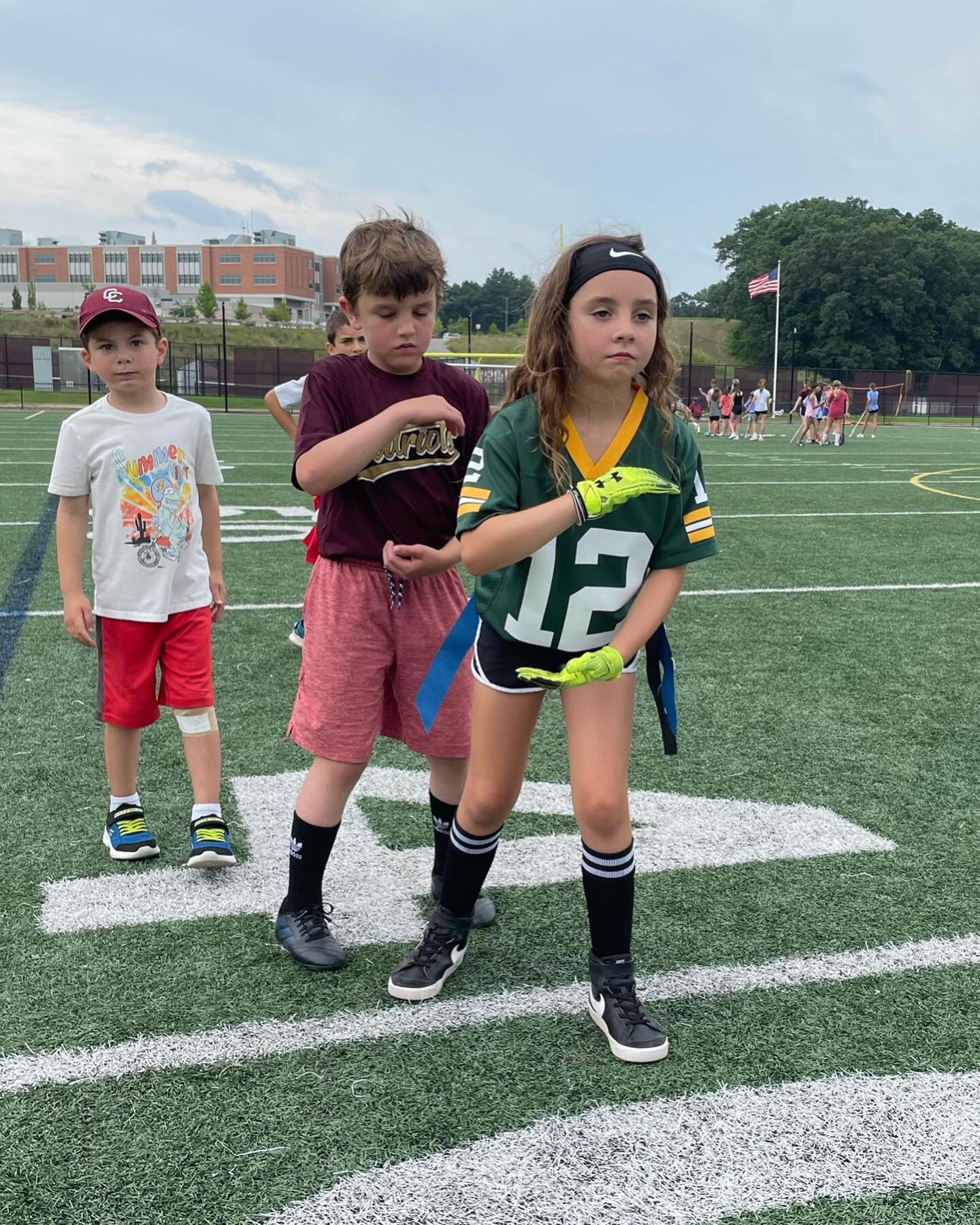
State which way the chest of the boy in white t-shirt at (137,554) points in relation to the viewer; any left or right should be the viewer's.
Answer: facing the viewer

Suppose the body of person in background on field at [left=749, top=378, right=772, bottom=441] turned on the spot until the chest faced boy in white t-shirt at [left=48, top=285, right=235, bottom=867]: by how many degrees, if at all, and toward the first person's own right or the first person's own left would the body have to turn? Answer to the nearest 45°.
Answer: approximately 180°

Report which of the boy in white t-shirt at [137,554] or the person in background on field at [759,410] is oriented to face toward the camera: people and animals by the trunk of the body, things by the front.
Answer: the boy in white t-shirt

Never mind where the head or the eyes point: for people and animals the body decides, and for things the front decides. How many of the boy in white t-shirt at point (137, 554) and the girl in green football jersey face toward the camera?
2

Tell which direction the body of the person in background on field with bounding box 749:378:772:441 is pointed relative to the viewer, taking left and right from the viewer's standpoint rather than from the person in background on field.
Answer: facing away from the viewer

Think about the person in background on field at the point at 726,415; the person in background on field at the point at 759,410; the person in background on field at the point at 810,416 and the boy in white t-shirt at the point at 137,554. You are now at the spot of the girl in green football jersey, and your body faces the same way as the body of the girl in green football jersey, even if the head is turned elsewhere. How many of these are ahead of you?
0

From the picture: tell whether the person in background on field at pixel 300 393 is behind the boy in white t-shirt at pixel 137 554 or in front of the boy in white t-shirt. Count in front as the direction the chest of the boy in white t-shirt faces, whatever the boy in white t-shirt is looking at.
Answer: behind

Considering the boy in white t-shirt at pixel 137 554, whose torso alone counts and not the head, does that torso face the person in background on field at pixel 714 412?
no

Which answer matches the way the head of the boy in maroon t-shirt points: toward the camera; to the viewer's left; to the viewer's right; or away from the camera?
toward the camera

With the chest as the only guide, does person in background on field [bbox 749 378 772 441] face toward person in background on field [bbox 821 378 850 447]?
no

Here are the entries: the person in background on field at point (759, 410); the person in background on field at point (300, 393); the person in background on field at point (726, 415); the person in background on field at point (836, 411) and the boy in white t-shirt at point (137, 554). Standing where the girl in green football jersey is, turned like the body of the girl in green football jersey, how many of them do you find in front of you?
0

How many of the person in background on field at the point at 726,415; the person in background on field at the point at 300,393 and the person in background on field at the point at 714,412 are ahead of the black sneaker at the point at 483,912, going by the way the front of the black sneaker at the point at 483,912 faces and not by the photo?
0

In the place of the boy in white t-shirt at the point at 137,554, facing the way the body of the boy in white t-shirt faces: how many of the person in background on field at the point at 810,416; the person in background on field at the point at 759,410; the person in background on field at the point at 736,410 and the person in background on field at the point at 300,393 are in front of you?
0

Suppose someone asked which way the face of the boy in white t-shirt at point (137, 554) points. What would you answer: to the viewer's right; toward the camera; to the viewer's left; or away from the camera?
toward the camera

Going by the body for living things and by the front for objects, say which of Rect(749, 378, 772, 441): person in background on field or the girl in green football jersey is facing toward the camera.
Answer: the girl in green football jersey
